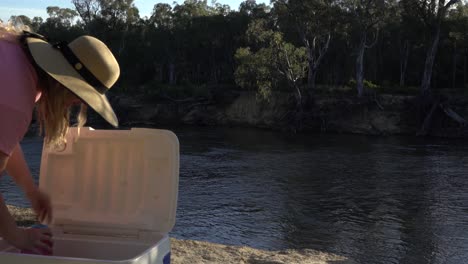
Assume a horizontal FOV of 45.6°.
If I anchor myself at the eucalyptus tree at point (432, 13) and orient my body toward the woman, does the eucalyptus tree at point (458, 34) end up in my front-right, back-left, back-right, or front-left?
back-left

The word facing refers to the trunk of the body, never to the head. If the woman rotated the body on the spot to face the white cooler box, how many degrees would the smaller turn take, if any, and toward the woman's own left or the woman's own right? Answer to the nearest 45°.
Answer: approximately 45° to the woman's own left

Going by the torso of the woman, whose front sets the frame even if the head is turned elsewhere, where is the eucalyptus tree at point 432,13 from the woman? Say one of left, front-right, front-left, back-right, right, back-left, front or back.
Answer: front-left

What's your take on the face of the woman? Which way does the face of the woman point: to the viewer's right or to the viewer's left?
to the viewer's right

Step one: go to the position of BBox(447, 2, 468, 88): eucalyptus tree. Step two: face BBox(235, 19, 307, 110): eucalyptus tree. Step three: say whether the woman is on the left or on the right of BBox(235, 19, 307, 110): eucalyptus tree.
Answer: left

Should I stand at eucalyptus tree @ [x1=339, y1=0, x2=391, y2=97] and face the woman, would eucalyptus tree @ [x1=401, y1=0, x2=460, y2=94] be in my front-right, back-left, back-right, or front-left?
back-left

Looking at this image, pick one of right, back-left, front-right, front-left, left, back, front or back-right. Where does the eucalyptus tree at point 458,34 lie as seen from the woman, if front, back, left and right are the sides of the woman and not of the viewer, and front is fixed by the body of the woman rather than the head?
front-left

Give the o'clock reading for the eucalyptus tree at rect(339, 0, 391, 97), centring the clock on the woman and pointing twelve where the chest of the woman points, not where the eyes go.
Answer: The eucalyptus tree is roughly at 10 o'clock from the woman.

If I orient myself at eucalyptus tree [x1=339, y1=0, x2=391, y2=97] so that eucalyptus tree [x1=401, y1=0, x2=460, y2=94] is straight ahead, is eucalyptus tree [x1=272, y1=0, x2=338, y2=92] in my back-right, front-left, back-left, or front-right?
back-left

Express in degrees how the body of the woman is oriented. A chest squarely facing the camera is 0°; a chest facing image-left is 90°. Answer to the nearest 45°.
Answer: approximately 270°

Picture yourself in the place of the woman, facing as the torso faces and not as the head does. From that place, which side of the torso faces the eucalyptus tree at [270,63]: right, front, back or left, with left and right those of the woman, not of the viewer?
left
